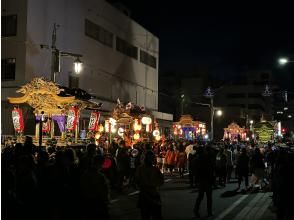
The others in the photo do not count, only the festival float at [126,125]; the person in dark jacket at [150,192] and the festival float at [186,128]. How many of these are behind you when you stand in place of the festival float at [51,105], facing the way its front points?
2

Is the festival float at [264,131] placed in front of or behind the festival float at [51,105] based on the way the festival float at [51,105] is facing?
behind

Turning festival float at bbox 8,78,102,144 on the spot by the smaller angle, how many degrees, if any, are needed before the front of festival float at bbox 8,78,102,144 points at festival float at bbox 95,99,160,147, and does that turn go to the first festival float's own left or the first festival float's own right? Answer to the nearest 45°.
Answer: approximately 180°

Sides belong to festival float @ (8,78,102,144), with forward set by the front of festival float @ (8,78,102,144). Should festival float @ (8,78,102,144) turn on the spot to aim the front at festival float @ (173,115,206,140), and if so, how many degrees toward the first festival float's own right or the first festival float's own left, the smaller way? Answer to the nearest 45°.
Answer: approximately 180°

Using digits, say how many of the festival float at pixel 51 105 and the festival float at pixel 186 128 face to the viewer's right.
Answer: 0

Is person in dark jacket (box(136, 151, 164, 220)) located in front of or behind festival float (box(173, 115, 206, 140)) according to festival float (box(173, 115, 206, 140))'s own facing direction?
in front

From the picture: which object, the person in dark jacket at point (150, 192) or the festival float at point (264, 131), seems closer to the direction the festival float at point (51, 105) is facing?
the person in dark jacket

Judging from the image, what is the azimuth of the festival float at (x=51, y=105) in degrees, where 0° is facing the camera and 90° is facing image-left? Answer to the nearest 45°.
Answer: approximately 45°

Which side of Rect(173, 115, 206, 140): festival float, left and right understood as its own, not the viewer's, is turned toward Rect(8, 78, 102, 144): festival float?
front

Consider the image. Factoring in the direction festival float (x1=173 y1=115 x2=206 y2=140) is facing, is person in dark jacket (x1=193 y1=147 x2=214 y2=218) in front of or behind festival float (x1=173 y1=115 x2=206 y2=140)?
in front
